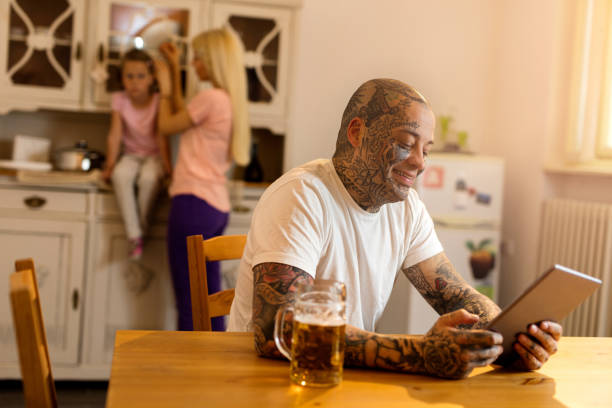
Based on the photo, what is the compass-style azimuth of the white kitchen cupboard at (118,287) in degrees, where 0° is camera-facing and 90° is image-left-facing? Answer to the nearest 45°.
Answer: approximately 0°

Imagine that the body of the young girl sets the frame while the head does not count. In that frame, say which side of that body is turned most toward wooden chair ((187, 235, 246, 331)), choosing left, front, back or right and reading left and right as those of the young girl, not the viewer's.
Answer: front

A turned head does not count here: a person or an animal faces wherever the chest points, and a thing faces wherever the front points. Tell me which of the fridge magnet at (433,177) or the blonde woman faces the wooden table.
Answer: the fridge magnet

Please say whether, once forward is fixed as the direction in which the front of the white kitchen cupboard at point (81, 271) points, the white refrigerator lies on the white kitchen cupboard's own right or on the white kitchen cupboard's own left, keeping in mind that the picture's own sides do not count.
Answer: on the white kitchen cupboard's own left

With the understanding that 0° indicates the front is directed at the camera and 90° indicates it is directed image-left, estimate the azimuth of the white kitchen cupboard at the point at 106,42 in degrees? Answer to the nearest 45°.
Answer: approximately 0°

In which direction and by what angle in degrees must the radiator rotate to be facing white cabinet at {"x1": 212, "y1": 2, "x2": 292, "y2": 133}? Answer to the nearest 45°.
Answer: approximately 90° to its right

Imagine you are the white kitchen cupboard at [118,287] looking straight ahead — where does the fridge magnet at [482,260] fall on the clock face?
The fridge magnet is roughly at 9 o'clock from the white kitchen cupboard.
